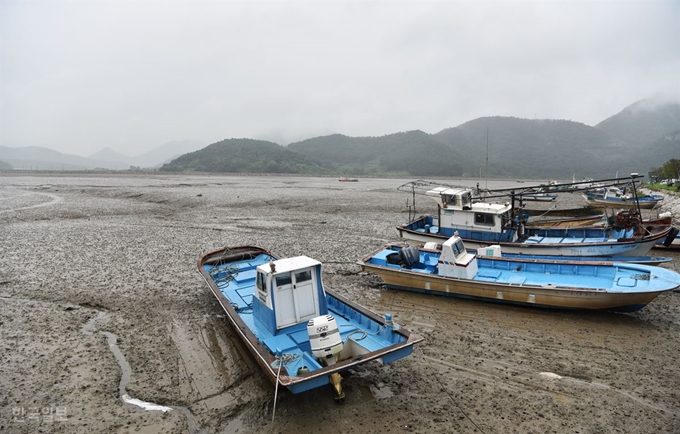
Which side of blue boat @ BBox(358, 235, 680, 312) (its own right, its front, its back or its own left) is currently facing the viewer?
right

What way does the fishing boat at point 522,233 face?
to the viewer's right

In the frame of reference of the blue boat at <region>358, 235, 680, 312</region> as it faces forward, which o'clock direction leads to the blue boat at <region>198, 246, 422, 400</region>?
the blue boat at <region>198, 246, 422, 400</region> is roughly at 4 o'clock from the blue boat at <region>358, 235, 680, 312</region>.

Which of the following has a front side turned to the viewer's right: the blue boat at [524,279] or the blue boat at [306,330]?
the blue boat at [524,279]

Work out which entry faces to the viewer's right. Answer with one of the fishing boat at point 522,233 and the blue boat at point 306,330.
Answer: the fishing boat

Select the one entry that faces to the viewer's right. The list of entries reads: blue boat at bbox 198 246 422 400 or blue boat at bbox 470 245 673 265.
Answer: blue boat at bbox 470 245 673 265

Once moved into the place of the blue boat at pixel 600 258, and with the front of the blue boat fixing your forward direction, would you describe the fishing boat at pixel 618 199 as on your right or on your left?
on your left

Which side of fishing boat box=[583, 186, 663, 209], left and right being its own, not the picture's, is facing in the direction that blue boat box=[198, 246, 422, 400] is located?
right

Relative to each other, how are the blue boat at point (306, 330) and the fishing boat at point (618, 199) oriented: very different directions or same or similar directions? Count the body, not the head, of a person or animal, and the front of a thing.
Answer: very different directions

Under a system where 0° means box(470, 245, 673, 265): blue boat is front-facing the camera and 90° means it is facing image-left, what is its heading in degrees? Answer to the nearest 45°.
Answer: approximately 270°

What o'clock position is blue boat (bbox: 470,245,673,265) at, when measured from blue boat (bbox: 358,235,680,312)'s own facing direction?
blue boat (bbox: 470,245,673,265) is roughly at 10 o'clock from blue boat (bbox: 358,235,680,312).

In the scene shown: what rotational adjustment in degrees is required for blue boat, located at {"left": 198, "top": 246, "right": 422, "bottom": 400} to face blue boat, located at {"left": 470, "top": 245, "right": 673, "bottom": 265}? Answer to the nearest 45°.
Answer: approximately 90° to its right

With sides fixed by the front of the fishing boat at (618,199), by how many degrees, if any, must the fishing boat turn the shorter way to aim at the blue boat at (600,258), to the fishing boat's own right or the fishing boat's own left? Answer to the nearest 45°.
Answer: approximately 90° to the fishing boat's own right
